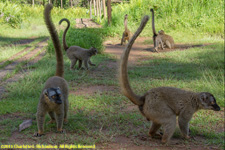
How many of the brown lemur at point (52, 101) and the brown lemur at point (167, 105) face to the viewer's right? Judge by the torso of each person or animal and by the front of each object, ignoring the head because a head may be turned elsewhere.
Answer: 1

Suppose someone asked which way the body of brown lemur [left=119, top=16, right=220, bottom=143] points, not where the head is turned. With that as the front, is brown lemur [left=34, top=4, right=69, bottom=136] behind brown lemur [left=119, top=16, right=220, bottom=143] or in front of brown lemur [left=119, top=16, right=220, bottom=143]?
behind

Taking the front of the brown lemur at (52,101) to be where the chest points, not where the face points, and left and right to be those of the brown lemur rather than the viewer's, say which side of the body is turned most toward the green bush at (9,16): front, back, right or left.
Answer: back

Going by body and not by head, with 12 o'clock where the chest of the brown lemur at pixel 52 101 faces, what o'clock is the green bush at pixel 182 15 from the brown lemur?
The green bush is roughly at 7 o'clock from the brown lemur.

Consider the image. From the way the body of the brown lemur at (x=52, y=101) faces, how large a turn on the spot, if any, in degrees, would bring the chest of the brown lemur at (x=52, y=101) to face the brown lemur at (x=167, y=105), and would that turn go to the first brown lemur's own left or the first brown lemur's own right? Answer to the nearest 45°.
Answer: approximately 90° to the first brown lemur's own left

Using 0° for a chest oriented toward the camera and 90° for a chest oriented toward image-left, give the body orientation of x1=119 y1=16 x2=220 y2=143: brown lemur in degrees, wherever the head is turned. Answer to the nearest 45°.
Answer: approximately 270°
